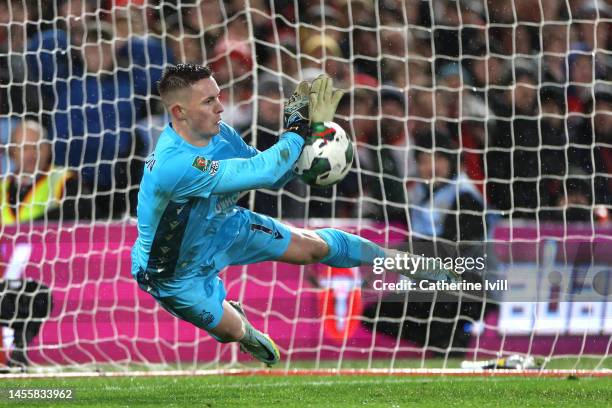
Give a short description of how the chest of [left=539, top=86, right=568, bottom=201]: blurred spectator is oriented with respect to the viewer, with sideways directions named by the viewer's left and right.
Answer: facing the viewer

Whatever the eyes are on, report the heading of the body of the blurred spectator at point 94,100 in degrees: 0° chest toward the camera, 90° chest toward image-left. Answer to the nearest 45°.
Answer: approximately 0°

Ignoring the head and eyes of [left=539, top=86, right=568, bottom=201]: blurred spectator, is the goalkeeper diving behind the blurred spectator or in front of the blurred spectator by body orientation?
in front

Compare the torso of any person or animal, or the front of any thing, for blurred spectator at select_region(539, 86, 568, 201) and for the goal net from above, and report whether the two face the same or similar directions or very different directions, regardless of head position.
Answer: same or similar directions

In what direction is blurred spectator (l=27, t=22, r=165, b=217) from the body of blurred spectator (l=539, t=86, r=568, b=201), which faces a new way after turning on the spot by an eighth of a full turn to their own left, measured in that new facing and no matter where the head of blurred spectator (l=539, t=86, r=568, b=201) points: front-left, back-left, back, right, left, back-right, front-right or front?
back-right

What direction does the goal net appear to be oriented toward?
toward the camera

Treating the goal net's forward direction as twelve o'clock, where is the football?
The football is roughly at 12 o'clock from the goal net.

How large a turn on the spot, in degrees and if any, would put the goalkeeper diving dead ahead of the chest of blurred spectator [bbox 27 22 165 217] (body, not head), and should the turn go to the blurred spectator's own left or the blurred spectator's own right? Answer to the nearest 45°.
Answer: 0° — they already face them

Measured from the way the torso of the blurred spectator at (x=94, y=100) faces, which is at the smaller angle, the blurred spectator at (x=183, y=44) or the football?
the football

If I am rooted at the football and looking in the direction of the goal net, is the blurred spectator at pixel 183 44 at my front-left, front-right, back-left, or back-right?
front-left

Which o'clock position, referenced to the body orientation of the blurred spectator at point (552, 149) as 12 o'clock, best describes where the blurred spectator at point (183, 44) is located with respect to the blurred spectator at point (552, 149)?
the blurred spectator at point (183, 44) is roughly at 3 o'clock from the blurred spectator at point (552, 149).

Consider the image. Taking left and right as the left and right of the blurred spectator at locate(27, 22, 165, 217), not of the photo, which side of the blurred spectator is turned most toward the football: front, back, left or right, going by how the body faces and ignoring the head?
front
